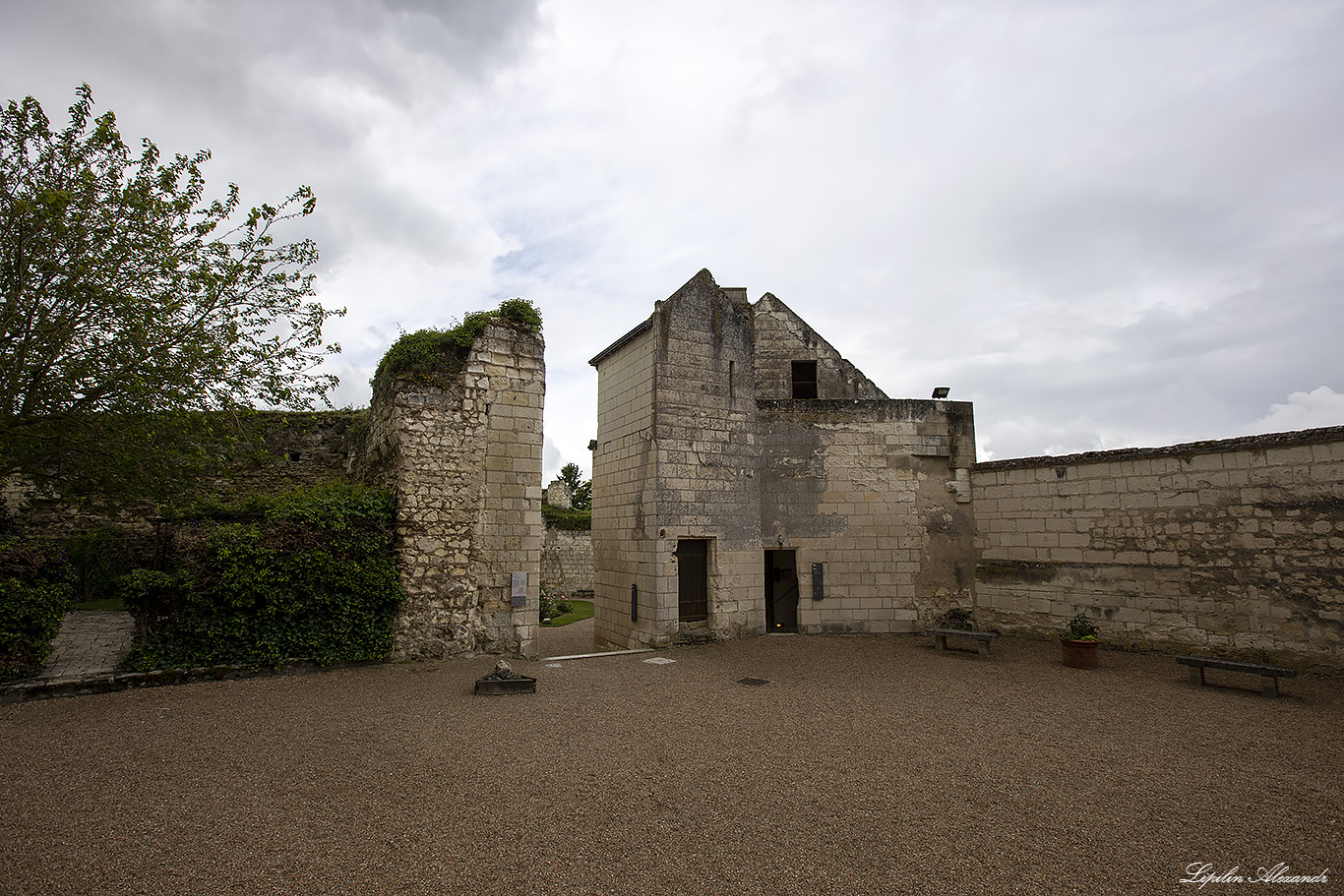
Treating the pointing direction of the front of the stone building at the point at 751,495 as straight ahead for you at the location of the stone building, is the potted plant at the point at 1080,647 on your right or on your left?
on your left

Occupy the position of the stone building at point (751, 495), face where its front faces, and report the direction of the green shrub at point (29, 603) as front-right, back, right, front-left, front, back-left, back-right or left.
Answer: front-right

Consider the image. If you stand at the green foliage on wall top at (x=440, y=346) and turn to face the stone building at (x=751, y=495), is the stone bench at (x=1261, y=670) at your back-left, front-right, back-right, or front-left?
front-right

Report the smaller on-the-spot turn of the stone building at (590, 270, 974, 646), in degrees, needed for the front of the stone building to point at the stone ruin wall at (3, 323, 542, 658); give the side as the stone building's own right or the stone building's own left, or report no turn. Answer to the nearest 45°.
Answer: approximately 45° to the stone building's own right

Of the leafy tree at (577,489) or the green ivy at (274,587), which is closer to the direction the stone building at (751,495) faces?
the green ivy

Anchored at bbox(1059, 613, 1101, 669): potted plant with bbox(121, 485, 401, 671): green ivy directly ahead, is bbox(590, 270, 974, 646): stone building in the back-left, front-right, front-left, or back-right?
front-right

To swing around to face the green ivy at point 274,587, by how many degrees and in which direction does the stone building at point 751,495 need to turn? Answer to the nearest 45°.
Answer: approximately 45° to its right

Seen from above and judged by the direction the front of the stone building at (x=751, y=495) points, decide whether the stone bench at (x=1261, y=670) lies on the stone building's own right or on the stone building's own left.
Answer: on the stone building's own left

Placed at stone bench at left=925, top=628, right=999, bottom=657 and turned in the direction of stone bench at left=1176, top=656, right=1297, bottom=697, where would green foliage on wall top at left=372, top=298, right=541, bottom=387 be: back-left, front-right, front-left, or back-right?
back-right

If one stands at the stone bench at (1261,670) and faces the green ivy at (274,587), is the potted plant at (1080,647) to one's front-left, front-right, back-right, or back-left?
front-right

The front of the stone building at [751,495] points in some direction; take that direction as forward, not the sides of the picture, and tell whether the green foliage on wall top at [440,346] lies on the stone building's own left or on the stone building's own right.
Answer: on the stone building's own right

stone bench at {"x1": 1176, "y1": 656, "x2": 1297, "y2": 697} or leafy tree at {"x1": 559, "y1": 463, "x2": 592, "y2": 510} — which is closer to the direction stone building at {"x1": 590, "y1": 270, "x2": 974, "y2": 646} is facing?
the stone bench

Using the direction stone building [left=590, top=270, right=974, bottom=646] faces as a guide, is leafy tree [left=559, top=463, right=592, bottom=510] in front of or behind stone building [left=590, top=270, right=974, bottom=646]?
behind

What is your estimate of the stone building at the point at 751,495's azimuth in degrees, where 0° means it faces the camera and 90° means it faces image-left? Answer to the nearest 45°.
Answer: approximately 0°
